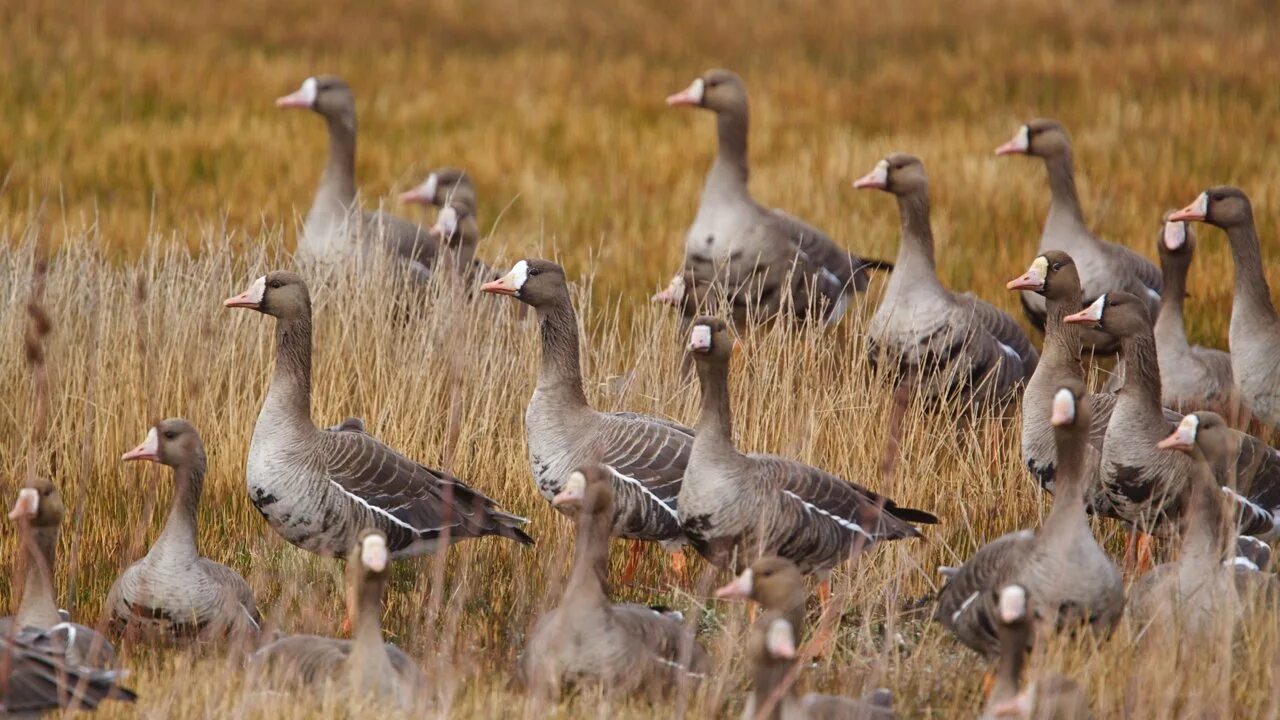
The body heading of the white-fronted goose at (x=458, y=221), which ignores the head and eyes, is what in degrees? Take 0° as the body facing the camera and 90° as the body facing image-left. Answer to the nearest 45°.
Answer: approximately 90°

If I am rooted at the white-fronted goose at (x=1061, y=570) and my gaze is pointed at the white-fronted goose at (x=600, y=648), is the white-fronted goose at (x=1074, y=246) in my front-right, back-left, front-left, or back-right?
back-right

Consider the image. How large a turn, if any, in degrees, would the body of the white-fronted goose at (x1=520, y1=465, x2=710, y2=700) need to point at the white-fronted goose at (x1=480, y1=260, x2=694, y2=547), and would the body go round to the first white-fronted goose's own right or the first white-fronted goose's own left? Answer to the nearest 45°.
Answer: approximately 135° to the first white-fronted goose's own right

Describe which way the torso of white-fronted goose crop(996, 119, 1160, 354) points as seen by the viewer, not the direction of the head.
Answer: to the viewer's left

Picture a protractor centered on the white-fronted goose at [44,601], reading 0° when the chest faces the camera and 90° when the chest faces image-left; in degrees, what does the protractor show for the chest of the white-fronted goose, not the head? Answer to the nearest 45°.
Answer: approximately 45°

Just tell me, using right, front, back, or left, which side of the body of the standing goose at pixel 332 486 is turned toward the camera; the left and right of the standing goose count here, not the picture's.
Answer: left

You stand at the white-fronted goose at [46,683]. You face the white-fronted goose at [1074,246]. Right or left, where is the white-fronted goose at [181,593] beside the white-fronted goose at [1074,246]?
left

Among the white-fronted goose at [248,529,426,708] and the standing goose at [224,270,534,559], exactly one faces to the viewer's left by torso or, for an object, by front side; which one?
the standing goose

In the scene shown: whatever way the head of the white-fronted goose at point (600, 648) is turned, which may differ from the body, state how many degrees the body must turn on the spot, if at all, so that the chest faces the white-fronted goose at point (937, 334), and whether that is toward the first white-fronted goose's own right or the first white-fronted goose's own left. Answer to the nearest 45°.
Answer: approximately 180°

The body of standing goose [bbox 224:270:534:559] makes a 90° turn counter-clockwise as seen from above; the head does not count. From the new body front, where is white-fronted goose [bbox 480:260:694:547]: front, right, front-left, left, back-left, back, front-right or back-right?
left

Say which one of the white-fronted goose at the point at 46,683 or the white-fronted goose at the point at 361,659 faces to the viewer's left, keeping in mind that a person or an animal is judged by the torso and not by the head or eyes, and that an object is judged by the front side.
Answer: the white-fronted goose at the point at 46,683

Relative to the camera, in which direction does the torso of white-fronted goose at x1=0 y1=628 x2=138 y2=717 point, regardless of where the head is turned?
to the viewer's left

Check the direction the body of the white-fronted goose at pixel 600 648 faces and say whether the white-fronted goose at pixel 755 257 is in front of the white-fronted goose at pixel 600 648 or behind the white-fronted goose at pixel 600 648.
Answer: behind

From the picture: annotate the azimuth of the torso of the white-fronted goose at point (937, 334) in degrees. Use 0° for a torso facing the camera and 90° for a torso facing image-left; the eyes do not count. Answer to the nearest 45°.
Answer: approximately 45°
